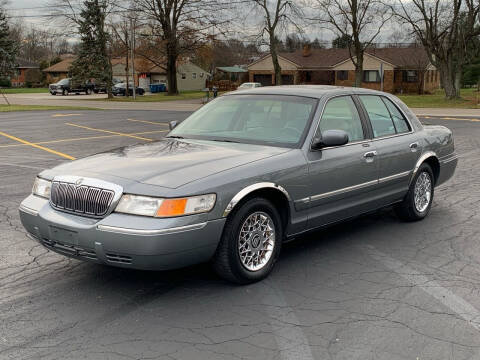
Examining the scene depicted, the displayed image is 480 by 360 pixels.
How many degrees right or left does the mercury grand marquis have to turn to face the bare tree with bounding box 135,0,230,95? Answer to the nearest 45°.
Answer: approximately 135° to its right
